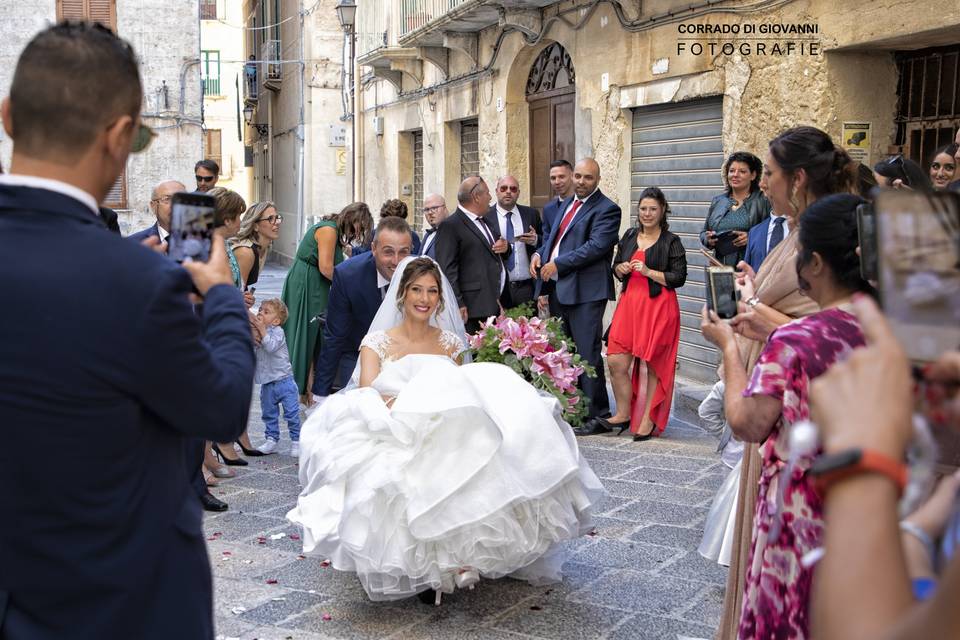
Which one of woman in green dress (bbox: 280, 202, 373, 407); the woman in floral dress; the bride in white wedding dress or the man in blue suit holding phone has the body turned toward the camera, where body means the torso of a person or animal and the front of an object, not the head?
the bride in white wedding dress

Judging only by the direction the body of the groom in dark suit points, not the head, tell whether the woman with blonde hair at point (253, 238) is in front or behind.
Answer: behind

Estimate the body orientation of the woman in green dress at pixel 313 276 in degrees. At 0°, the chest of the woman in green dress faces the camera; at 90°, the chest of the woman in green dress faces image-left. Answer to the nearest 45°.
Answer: approximately 270°

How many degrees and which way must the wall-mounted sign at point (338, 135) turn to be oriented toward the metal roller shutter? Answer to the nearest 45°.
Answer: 0° — it already faces it

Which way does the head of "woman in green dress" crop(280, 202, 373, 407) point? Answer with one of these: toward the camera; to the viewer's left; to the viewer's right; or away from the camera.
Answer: to the viewer's right

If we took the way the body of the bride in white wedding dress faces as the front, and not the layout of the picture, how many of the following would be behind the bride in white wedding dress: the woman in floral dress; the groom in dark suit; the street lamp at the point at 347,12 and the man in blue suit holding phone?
2

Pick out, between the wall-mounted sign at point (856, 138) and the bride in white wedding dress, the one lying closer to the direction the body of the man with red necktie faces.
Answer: the bride in white wedding dress

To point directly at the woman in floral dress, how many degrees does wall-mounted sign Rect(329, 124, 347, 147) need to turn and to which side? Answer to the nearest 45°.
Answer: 0° — it already faces them

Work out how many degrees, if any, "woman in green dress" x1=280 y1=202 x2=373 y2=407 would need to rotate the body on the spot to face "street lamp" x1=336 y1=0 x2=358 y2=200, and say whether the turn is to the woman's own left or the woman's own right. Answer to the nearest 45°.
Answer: approximately 90° to the woman's own left

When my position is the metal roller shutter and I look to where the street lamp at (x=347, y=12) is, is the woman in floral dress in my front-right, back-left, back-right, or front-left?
back-left
